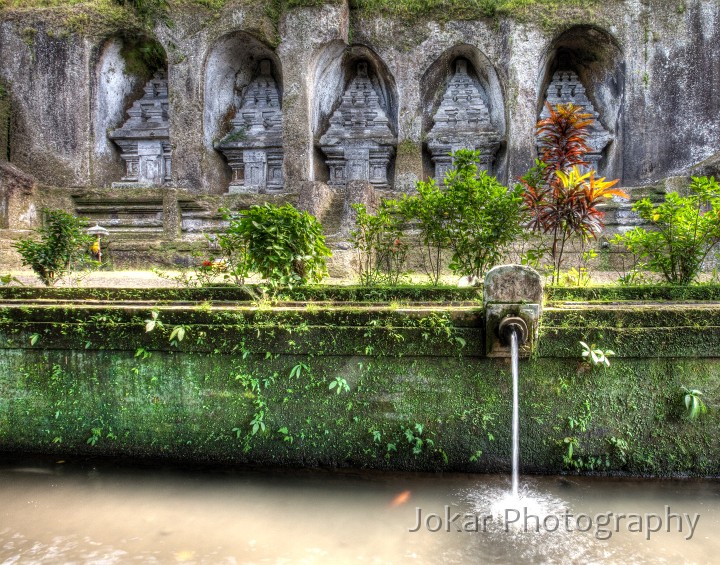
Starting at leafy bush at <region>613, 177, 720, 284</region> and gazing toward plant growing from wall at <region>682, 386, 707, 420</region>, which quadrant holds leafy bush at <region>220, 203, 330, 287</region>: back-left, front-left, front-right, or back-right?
front-right

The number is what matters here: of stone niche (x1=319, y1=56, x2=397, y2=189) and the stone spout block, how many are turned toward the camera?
2

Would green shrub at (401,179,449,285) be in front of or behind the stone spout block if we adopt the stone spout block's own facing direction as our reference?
behind

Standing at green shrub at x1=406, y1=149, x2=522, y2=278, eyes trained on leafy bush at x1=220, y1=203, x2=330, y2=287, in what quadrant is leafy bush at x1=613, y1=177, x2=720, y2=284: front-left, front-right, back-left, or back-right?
back-left

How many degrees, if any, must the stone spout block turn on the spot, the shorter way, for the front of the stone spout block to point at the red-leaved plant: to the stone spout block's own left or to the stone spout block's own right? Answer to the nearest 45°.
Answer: approximately 180°

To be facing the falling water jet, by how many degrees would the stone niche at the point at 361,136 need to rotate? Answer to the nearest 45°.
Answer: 0° — it already faces it

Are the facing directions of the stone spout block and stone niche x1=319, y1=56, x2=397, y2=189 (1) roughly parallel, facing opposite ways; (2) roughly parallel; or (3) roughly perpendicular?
roughly parallel

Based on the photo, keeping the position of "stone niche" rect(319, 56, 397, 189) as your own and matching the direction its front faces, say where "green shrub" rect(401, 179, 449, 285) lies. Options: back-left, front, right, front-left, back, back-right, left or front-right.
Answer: front

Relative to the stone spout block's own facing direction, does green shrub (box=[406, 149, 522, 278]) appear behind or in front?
behind

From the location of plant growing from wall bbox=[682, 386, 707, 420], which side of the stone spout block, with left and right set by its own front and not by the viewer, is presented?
left

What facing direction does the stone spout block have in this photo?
toward the camera

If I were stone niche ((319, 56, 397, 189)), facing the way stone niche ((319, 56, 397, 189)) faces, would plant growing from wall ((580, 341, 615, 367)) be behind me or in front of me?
in front

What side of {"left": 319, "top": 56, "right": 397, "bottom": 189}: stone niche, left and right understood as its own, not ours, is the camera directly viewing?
front
